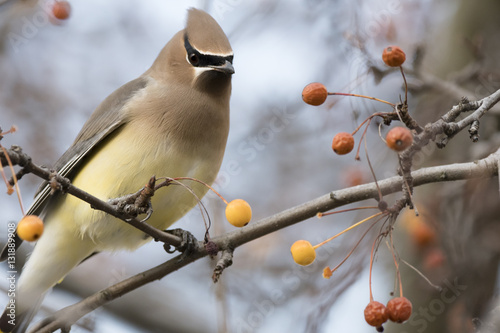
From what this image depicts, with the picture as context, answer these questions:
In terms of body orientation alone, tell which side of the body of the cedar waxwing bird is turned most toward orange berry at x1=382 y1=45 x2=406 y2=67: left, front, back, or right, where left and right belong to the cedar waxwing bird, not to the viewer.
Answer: front

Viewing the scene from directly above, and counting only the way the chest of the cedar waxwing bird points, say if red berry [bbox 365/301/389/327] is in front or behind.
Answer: in front

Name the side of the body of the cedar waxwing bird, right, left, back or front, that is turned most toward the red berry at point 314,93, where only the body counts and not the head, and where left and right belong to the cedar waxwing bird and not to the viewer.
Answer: front

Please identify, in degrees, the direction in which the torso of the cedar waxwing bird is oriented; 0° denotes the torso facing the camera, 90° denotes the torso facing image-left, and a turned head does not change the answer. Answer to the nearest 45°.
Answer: approximately 315°
